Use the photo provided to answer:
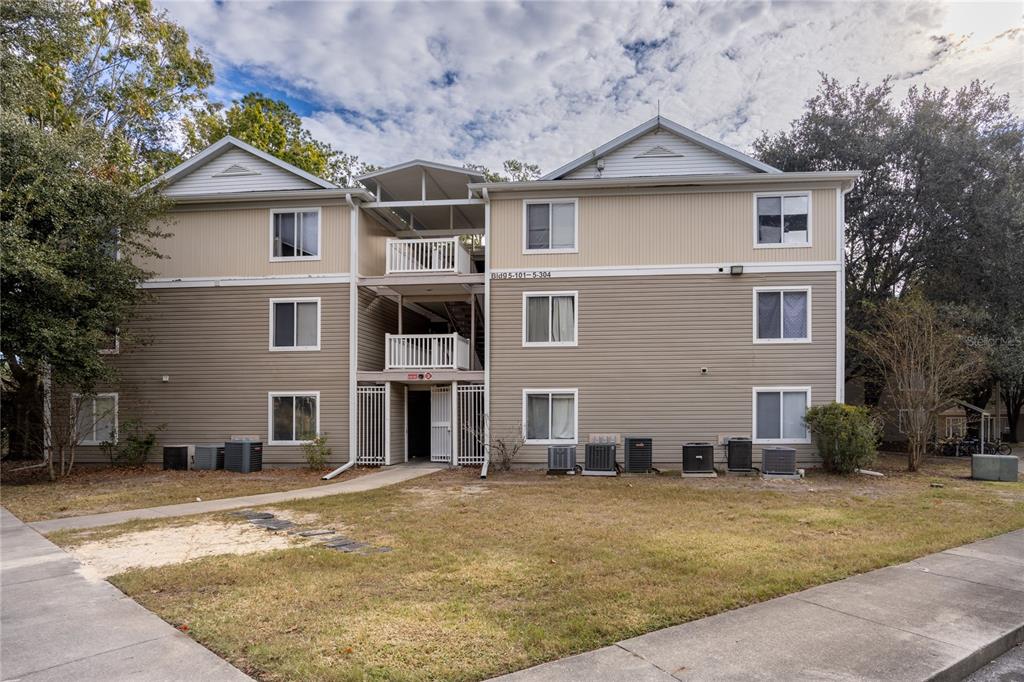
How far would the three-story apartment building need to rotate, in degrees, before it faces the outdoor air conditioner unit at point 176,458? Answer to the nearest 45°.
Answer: approximately 90° to its right

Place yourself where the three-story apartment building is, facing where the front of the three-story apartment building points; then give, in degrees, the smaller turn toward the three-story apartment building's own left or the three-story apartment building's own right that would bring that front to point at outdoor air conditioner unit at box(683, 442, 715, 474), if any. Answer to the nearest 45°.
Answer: approximately 45° to the three-story apartment building's own left

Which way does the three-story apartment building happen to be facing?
toward the camera

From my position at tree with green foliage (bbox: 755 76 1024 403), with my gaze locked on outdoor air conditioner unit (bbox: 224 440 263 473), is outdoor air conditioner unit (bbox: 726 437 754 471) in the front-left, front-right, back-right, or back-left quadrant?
front-left

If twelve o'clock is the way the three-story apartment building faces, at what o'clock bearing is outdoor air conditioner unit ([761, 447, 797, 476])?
The outdoor air conditioner unit is roughly at 10 o'clock from the three-story apartment building.

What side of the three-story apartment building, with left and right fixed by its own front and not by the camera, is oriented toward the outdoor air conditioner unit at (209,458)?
right

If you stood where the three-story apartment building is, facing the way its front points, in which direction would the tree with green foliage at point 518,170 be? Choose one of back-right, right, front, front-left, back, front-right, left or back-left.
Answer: back

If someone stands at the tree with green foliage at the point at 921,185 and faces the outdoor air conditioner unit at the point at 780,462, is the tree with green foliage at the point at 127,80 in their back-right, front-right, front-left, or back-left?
front-right

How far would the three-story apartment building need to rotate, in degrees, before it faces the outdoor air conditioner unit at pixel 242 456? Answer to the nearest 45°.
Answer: approximately 90° to its right
